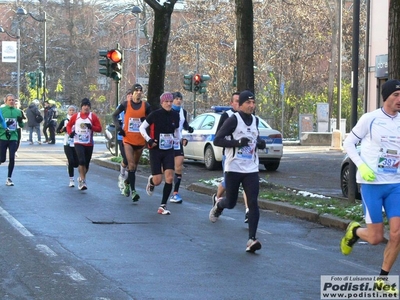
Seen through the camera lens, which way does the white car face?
facing away from the viewer and to the left of the viewer

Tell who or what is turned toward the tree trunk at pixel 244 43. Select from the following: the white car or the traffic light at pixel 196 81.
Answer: the traffic light

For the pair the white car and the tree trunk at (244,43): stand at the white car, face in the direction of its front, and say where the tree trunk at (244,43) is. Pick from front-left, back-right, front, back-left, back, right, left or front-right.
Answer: back-left

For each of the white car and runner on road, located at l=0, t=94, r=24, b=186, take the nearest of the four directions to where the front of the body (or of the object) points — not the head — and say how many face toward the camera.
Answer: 1

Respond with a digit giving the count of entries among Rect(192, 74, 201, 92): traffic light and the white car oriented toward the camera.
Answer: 1

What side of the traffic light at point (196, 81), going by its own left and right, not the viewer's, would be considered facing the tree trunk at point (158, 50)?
front

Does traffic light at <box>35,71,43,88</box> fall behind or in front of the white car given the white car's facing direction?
in front
